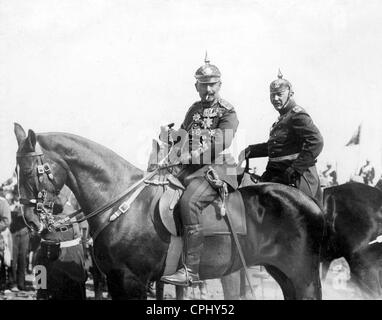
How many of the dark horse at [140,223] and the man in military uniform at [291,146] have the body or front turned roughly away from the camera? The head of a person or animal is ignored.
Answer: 0

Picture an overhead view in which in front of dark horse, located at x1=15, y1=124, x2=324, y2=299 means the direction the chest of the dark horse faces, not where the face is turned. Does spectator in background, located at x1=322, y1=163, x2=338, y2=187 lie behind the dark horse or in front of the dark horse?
behind

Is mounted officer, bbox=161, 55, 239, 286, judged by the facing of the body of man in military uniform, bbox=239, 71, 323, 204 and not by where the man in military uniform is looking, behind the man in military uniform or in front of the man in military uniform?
in front

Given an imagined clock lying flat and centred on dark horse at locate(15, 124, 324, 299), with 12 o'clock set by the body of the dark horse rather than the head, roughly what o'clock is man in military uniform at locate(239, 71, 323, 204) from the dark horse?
The man in military uniform is roughly at 5 o'clock from the dark horse.

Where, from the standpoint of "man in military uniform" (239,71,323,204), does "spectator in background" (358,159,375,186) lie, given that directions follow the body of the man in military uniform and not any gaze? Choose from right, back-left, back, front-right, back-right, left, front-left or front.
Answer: back

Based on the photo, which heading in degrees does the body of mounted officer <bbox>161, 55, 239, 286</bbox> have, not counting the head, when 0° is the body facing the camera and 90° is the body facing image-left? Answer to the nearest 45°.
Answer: approximately 45°

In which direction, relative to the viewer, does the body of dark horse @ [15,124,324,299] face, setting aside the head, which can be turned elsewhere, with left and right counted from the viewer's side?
facing to the left of the viewer

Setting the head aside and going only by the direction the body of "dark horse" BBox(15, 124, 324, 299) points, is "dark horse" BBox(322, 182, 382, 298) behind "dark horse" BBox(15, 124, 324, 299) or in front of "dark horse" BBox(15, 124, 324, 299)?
behind

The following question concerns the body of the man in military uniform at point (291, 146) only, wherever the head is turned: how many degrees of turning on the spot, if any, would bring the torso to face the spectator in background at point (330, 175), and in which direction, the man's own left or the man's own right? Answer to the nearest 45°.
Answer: approximately 135° to the man's own right

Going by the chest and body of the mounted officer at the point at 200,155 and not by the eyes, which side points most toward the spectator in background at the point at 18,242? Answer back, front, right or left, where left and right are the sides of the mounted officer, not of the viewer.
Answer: right
